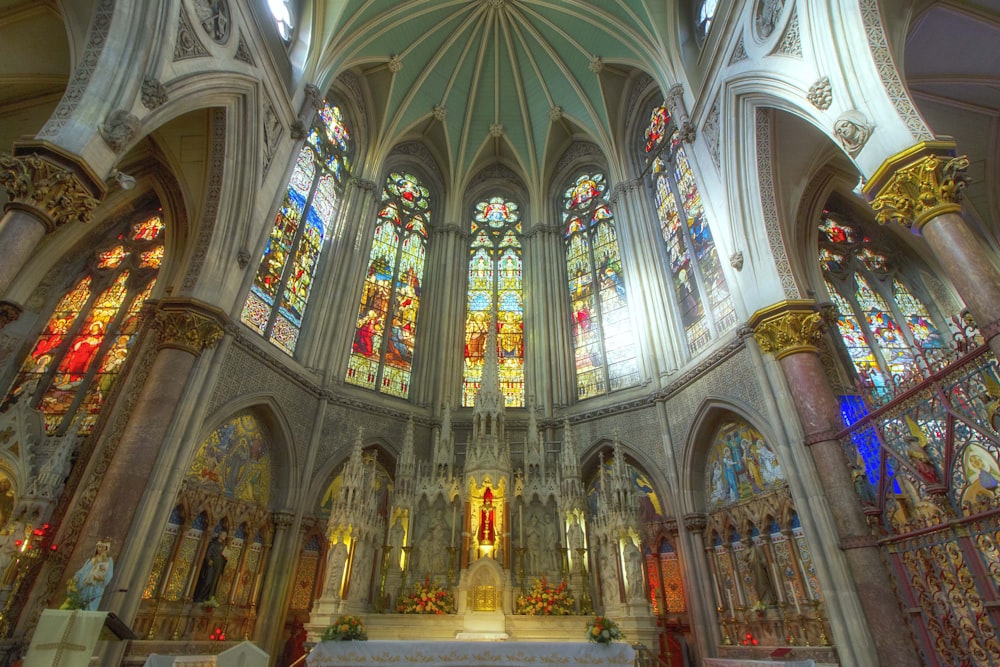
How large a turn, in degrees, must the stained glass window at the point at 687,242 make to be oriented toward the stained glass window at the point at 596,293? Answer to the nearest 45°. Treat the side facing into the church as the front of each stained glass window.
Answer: approximately 90° to its right

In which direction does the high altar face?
toward the camera

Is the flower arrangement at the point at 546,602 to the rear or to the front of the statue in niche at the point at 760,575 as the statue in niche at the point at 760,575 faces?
to the front

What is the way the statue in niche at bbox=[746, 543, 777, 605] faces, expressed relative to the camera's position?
facing the viewer and to the left of the viewer

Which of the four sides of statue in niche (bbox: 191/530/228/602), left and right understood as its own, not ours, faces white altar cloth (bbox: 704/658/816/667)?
front

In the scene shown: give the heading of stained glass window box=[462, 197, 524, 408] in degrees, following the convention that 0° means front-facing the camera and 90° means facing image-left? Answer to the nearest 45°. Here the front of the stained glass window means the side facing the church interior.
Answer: approximately 0°

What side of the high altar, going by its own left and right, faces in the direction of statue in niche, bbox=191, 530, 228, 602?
right

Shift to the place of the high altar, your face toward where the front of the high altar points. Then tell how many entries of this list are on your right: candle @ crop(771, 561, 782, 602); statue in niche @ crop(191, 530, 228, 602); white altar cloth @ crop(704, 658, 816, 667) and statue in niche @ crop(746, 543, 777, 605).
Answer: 1

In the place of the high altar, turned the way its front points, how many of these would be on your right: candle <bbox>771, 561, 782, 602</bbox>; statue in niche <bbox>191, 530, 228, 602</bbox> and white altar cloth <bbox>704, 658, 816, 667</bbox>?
1

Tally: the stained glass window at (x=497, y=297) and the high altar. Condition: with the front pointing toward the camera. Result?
2
